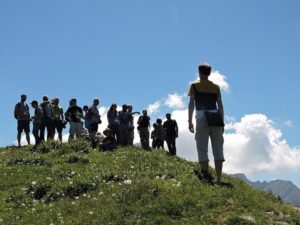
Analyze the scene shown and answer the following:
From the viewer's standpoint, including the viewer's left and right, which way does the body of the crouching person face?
facing to the left of the viewer

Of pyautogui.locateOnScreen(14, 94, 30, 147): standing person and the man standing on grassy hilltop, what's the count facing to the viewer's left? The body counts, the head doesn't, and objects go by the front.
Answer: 0

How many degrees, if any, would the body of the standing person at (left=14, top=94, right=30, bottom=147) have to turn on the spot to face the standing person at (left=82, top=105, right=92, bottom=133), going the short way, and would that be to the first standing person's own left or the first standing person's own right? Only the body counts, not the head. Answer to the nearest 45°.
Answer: approximately 45° to the first standing person's own left

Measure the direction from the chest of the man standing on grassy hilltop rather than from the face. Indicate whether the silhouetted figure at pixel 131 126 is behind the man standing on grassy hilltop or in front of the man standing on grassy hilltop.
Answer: in front
